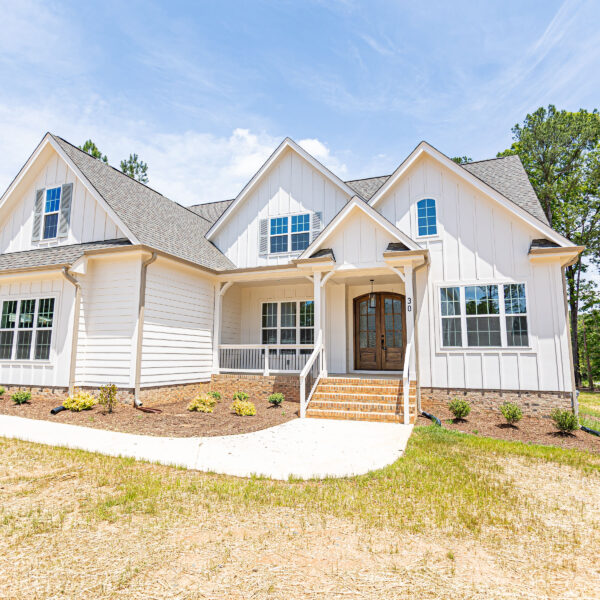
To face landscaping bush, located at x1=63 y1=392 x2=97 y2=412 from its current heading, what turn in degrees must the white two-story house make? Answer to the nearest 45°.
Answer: approximately 90° to its right

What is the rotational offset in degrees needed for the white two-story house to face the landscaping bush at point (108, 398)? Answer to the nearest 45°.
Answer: approximately 90° to its right

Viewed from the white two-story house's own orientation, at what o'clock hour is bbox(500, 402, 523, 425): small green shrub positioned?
The small green shrub is roughly at 10 o'clock from the white two-story house.

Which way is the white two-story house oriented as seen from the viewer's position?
toward the camera

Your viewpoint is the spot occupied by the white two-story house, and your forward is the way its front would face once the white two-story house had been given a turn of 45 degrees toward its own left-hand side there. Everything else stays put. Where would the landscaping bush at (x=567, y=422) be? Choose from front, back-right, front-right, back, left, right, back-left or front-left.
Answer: front

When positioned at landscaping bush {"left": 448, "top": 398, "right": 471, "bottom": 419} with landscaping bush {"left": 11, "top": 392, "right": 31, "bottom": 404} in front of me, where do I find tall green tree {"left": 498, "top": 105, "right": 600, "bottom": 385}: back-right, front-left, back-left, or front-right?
back-right

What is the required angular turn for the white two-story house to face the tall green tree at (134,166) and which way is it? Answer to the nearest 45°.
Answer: approximately 135° to its right

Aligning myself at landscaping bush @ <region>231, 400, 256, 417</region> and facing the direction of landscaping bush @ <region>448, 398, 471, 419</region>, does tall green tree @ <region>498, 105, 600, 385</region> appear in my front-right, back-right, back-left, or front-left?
front-left

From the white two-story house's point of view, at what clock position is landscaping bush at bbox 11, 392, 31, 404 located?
The landscaping bush is roughly at 3 o'clock from the white two-story house.

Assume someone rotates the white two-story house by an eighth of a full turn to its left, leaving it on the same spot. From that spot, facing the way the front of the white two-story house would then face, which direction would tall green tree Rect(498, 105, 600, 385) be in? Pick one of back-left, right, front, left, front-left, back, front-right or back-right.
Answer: left

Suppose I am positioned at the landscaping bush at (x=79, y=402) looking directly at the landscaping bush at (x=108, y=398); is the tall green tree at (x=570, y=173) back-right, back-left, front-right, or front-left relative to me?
front-left
